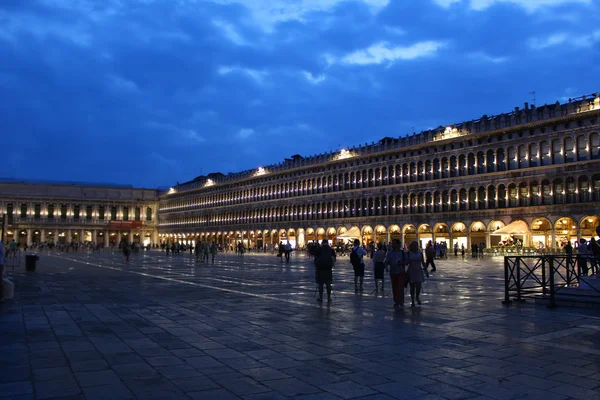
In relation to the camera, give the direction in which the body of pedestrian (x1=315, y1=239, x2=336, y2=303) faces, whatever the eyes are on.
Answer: away from the camera

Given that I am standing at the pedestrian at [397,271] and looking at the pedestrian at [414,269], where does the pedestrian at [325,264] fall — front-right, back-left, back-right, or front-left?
back-left

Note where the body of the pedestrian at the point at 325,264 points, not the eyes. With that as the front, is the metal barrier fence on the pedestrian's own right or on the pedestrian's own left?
on the pedestrian's own right

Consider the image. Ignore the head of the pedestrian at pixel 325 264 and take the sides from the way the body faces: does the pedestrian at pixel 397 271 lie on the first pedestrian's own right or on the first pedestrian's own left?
on the first pedestrian's own right

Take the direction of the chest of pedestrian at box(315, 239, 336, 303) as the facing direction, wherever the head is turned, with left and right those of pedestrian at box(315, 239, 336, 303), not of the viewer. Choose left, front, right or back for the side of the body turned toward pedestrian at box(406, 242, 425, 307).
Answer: right
